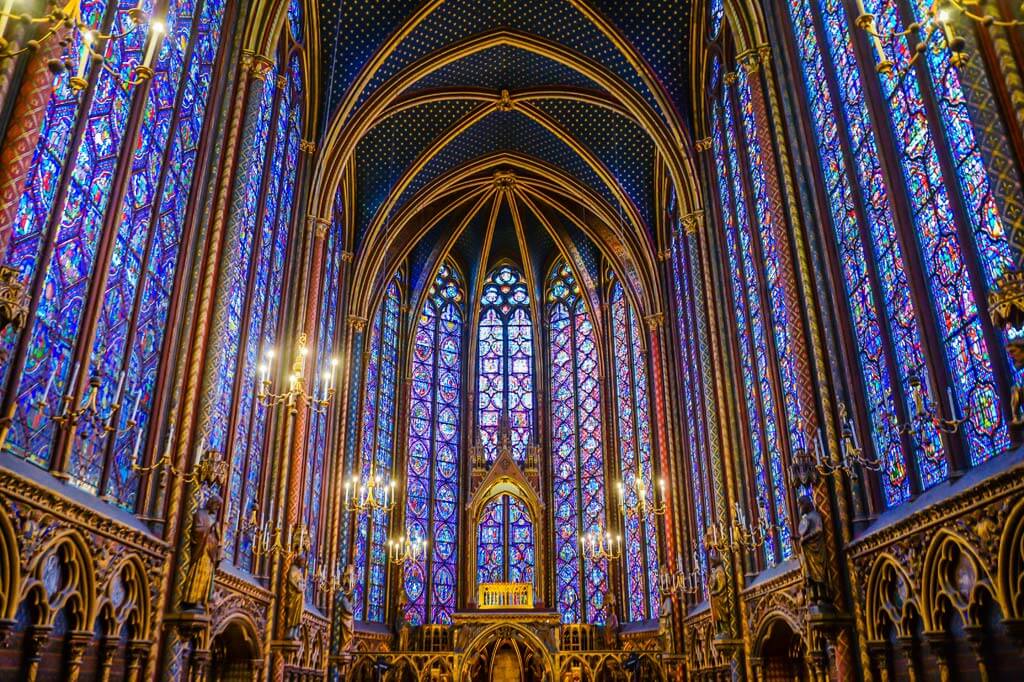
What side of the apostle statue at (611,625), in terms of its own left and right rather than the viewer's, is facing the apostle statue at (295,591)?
front

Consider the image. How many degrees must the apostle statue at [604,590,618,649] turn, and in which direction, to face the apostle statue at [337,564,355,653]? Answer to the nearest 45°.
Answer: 0° — it already faces it

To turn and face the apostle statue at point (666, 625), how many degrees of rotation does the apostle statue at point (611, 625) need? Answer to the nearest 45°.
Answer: approximately 45° to its left

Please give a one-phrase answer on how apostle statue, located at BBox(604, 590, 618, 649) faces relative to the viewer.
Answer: facing the viewer and to the left of the viewer

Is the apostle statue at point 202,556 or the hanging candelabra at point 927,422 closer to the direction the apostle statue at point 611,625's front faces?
the apostle statue

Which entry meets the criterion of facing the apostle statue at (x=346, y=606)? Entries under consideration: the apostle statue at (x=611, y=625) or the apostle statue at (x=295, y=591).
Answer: the apostle statue at (x=611, y=625)

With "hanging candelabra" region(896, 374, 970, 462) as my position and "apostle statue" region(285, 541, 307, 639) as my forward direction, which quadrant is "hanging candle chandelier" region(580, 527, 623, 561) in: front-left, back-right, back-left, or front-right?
front-right

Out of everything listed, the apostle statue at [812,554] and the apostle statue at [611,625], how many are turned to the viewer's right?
0

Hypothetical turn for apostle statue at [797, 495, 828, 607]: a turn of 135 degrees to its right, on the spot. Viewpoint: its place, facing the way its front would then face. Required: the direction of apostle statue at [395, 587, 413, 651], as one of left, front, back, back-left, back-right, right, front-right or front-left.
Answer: front-left

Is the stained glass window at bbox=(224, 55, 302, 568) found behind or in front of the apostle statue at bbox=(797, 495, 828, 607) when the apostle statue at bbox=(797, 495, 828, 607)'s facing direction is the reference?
in front

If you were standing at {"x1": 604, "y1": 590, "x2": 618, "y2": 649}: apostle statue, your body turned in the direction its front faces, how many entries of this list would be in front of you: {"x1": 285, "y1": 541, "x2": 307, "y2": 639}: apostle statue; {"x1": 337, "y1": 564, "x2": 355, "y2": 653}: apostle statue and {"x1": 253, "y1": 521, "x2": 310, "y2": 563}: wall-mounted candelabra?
3

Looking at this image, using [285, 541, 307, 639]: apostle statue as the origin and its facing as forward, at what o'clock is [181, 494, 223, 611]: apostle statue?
[181, 494, 223, 611]: apostle statue is roughly at 2 o'clock from [285, 541, 307, 639]: apostle statue.
